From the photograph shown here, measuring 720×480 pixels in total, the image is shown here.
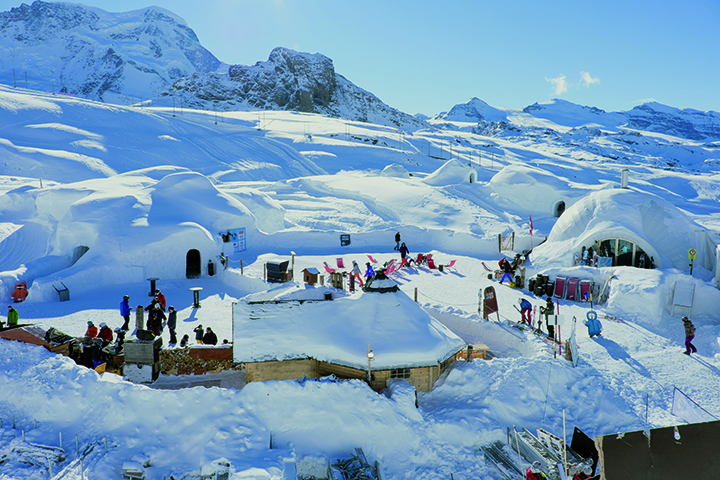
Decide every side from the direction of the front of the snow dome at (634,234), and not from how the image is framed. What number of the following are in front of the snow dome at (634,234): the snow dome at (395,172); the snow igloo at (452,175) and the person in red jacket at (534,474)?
1

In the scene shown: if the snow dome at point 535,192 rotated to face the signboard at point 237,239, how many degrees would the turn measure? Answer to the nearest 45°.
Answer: approximately 90° to its right

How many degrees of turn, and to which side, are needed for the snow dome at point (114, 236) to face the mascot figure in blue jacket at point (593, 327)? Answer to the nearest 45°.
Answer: approximately 45° to its left

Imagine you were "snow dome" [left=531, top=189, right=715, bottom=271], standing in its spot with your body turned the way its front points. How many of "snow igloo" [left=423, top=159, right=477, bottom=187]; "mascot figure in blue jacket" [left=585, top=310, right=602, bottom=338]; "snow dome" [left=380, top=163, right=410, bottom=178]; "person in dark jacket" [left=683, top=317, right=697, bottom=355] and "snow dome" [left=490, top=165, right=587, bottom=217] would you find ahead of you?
2

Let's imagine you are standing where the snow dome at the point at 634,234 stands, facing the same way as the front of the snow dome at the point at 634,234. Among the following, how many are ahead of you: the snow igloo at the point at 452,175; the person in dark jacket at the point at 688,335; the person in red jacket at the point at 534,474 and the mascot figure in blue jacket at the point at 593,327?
3

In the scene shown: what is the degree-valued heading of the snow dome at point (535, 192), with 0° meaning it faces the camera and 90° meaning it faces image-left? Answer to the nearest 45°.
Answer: approximately 315°

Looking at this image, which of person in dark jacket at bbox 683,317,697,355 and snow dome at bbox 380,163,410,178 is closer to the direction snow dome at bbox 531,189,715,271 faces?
the person in dark jacket

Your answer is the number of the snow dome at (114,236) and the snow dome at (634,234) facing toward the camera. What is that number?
2

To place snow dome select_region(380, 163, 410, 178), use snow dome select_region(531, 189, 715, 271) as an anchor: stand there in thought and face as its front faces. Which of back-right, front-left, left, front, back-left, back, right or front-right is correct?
back-right

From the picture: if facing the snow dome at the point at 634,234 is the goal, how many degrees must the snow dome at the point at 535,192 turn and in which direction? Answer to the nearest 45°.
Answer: approximately 45° to its right

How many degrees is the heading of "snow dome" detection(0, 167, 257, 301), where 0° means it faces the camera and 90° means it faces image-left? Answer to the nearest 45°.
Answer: approximately 0°

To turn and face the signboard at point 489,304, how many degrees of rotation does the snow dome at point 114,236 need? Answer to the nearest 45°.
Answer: approximately 45° to its left
